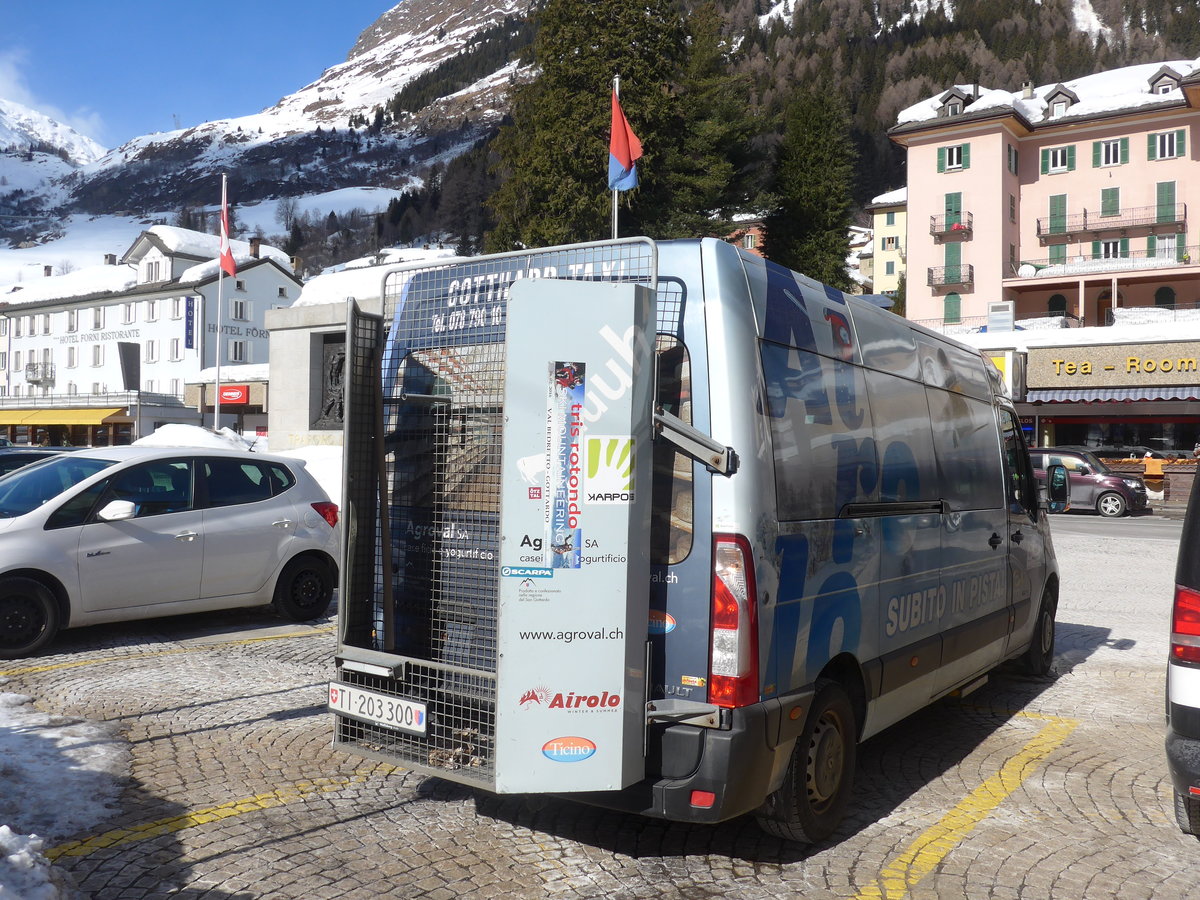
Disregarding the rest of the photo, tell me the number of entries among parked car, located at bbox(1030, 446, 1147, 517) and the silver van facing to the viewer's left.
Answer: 0

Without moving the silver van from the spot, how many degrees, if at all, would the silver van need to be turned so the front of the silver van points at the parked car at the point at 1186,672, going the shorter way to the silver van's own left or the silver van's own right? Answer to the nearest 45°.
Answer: approximately 45° to the silver van's own right

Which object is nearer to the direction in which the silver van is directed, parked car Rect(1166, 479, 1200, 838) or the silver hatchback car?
the parked car

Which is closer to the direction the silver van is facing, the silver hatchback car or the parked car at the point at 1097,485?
the parked car

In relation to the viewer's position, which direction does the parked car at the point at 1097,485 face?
facing to the right of the viewer

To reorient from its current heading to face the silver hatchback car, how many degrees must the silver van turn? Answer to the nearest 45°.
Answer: approximately 90° to its left

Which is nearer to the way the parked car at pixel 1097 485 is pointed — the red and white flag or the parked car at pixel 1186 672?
the parked car

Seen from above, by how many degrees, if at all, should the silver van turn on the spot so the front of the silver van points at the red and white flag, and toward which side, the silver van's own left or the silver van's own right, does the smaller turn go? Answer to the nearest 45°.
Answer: approximately 90° to the silver van's own left

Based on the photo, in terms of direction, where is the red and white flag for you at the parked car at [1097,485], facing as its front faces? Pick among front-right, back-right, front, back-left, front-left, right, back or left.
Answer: back

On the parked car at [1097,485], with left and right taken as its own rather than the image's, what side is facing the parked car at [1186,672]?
right

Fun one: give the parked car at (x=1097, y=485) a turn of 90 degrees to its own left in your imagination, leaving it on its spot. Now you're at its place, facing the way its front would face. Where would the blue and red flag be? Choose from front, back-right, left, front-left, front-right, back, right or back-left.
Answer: back-left
